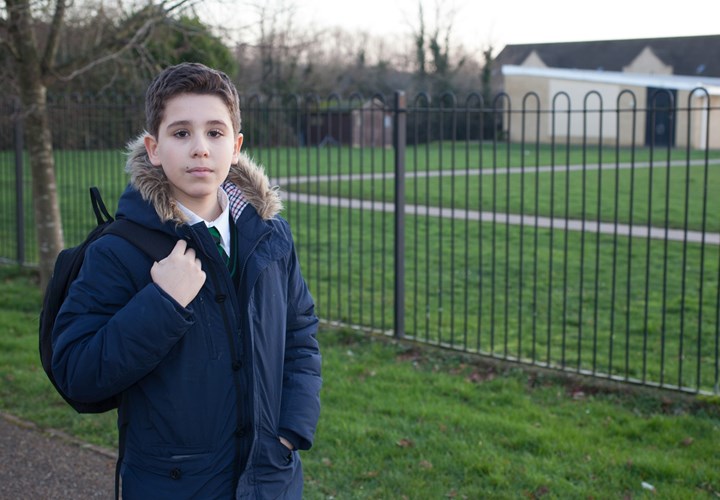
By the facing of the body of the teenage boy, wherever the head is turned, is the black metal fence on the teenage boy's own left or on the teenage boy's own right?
on the teenage boy's own left

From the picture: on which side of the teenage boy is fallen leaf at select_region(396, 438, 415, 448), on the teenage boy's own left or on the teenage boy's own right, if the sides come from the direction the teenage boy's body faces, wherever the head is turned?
on the teenage boy's own left

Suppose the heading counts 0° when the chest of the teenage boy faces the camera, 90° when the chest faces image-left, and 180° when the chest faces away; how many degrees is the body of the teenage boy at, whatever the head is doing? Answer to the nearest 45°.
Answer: approximately 315°

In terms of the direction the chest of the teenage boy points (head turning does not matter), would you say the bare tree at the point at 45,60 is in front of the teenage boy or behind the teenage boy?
behind
